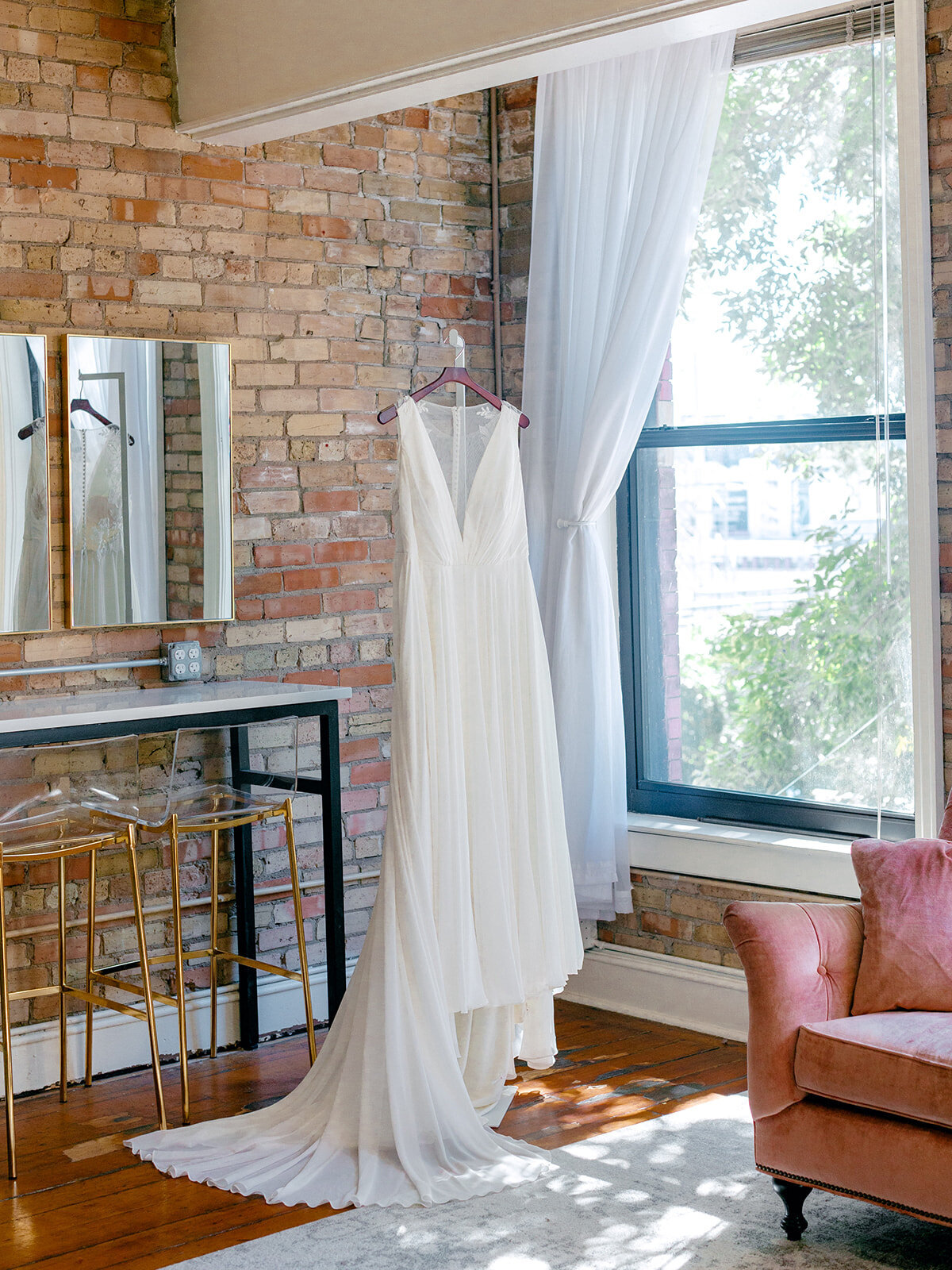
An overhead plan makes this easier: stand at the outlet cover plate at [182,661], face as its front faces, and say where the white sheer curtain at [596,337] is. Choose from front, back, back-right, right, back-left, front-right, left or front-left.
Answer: front-left

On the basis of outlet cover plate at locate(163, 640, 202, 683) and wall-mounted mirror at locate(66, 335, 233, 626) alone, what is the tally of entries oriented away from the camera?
0

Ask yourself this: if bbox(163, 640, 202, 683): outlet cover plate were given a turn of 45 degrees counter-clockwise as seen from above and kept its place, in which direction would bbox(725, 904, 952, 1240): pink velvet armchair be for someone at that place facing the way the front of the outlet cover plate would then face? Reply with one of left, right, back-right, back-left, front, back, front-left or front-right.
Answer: front-right

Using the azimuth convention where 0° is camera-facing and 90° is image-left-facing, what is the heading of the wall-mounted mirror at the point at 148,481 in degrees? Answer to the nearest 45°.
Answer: approximately 315°

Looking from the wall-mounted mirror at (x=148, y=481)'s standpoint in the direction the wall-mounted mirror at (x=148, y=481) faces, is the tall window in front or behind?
in front

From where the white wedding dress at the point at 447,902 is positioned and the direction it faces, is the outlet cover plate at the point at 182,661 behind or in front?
behind

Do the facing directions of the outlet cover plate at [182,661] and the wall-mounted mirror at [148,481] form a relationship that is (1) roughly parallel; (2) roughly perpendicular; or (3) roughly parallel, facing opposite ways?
roughly parallel

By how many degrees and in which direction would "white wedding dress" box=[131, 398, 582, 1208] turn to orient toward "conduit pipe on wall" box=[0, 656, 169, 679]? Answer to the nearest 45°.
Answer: approximately 135° to its right

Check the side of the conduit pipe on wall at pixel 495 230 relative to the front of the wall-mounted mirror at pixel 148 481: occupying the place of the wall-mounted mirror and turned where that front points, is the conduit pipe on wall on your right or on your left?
on your left

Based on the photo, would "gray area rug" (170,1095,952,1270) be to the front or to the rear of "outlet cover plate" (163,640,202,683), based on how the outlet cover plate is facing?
to the front

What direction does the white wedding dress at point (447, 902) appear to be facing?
toward the camera

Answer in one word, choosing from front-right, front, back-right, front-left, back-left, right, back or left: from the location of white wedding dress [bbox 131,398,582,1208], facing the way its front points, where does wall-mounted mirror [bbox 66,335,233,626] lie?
back-right

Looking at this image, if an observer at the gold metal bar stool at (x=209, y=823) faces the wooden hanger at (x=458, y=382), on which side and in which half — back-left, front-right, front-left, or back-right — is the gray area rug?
front-right

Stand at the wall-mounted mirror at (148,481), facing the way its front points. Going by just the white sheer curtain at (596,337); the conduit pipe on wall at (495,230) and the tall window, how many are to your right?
0

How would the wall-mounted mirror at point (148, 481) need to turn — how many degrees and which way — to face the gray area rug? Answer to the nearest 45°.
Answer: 0° — it already faces it
